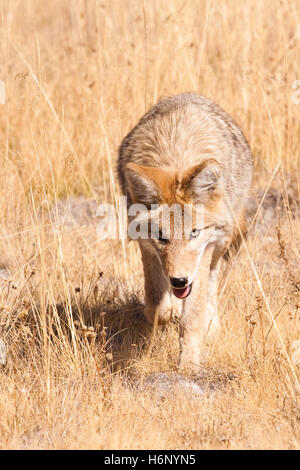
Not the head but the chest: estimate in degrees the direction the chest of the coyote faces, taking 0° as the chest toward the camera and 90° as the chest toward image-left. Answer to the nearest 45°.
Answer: approximately 0°
